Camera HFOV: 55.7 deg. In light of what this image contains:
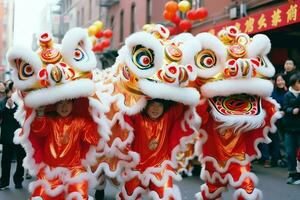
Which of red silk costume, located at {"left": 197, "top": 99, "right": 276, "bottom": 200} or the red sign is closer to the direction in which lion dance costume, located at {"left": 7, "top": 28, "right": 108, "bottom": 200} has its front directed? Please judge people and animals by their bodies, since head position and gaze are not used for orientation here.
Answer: the red silk costume

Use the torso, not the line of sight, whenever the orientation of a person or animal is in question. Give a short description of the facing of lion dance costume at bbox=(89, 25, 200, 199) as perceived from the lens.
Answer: facing the viewer and to the right of the viewer

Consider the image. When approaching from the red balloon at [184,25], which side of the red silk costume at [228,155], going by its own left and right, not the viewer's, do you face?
back

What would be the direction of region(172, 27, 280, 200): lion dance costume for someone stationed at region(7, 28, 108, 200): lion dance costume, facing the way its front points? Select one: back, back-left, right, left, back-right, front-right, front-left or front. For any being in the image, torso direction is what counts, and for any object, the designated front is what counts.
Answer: left

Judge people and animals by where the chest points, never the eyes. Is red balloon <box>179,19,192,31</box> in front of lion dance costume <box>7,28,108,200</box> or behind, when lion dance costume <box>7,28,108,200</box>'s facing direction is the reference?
behind

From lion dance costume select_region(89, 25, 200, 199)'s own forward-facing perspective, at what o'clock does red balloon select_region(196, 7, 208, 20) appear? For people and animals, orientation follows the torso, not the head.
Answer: The red balloon is roughly at 8 o'clock from the lion dance costume.

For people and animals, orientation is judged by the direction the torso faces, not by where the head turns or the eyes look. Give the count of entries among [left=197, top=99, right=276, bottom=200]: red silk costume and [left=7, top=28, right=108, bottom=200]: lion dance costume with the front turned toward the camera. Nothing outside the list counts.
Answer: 2

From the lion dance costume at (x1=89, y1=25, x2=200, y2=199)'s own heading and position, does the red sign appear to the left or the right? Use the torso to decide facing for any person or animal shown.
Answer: on its left

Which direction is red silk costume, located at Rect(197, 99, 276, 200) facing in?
toward the camera
